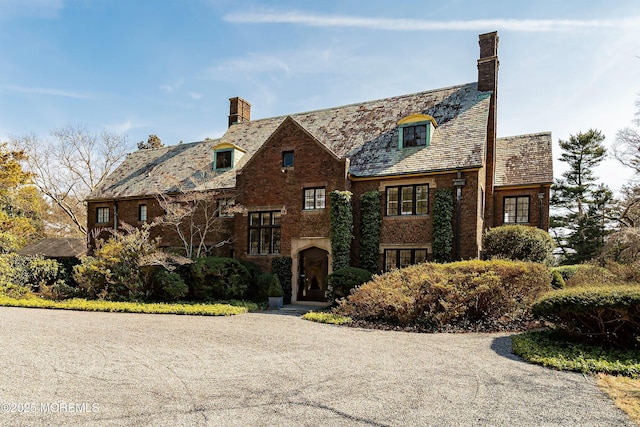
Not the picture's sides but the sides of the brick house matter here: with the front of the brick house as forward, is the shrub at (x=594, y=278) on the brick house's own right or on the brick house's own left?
on the brick house's own left

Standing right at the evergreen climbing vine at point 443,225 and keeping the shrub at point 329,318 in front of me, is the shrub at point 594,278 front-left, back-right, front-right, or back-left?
front-left

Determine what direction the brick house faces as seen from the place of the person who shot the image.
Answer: facing the viewer and to the left of the viewer

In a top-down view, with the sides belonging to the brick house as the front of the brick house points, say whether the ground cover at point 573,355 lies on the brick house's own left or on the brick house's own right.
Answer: on the brick house's own left

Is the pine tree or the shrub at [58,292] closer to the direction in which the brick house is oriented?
the shrub

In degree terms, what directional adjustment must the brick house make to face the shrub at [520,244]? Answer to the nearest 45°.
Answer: approximately 90° to its left

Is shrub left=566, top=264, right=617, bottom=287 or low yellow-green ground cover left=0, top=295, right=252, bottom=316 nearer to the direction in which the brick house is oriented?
the low yellow-green ground cover
